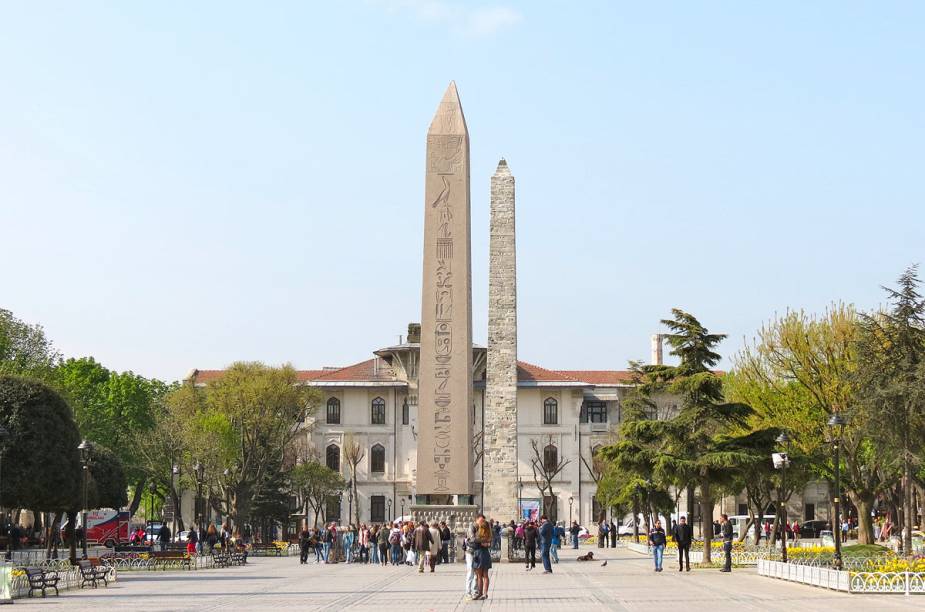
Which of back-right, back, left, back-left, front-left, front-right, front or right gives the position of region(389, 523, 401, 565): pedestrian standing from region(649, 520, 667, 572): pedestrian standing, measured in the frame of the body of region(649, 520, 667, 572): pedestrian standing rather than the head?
back-right

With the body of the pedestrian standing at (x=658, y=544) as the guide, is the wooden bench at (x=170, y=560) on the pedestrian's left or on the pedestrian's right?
on the pedestrian's right

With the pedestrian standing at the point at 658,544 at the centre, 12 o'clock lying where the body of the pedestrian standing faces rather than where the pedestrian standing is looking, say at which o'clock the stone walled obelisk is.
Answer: The stone walled obelisk is roughly at 5 o'clock from the pedestrian standing.

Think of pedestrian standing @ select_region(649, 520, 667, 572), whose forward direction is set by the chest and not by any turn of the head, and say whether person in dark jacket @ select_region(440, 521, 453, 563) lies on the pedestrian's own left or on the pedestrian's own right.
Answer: on the pedestrian's own right

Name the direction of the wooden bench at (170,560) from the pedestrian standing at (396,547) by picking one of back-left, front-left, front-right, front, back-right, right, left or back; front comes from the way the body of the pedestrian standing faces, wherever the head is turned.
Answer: back-left

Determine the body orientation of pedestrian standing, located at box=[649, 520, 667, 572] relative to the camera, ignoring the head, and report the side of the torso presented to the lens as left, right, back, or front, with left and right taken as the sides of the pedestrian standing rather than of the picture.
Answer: front

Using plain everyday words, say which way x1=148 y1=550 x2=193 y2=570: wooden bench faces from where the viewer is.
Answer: facing the viewer

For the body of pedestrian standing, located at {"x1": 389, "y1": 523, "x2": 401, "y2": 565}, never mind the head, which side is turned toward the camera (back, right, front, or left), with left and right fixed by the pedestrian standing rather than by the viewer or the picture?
back

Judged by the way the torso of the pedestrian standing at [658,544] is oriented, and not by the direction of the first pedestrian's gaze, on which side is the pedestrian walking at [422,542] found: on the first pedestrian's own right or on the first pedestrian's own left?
on the first pedestrian's own right

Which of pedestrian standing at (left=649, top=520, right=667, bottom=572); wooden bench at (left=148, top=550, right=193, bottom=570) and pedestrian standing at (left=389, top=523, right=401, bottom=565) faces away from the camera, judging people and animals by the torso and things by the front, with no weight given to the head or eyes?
pedestrian standing at (left=389, top=523, right=401, bottom=565)

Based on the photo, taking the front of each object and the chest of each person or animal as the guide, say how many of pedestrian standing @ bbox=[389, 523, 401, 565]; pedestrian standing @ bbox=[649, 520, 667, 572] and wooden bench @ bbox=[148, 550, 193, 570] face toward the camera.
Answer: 2

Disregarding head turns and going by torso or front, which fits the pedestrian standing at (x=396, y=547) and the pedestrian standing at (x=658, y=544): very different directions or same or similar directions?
very different directions
